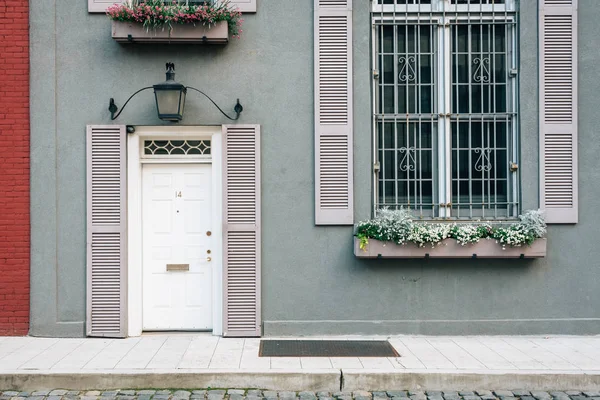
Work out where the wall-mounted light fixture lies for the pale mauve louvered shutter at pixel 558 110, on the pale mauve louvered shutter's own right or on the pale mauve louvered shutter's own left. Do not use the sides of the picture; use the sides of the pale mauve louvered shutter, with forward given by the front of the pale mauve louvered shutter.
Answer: on the pale mauve louvered shutter's own right

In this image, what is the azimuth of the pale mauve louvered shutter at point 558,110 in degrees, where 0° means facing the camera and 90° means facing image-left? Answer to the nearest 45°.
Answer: approximately 0°

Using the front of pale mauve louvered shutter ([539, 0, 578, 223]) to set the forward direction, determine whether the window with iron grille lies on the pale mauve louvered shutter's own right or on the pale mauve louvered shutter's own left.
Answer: on the pale mauve louvered shutter's own right

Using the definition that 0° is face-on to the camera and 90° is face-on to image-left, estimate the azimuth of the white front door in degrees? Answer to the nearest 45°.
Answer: approximately 0°

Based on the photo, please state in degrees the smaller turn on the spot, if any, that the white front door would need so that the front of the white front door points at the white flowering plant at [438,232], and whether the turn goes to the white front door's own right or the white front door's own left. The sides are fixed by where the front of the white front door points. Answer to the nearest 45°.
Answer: approximately 90° to the white front door's own left
